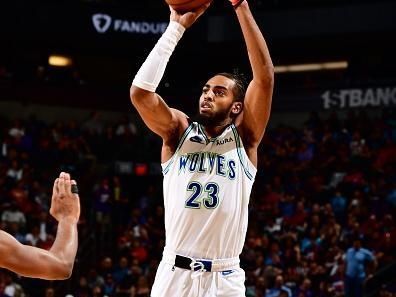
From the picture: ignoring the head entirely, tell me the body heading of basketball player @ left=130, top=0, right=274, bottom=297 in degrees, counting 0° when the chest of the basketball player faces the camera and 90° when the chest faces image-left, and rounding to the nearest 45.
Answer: approximately 0°

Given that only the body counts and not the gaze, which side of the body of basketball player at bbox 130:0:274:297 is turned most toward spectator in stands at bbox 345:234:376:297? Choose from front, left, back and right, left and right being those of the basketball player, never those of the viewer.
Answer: back
